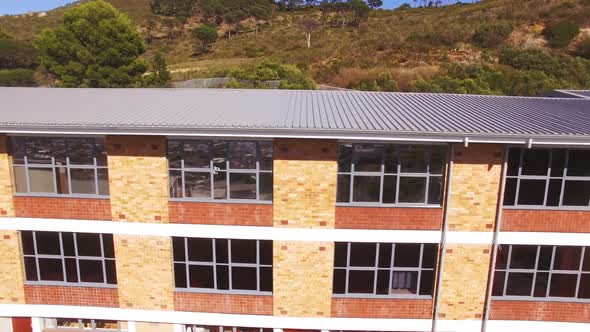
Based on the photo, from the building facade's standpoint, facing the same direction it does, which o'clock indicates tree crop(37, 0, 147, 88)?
The tree is roughly at 5 o'clock from the building facade.

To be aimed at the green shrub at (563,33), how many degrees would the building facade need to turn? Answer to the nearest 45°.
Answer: approximately 135° to its left

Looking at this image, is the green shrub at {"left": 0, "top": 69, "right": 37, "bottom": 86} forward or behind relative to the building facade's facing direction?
behind

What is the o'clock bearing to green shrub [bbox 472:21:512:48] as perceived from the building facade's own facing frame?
The green shrub is roughly at 7 o'clock from the building facade.

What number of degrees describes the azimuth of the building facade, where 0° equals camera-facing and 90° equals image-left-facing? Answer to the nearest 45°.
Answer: approximately 0°
